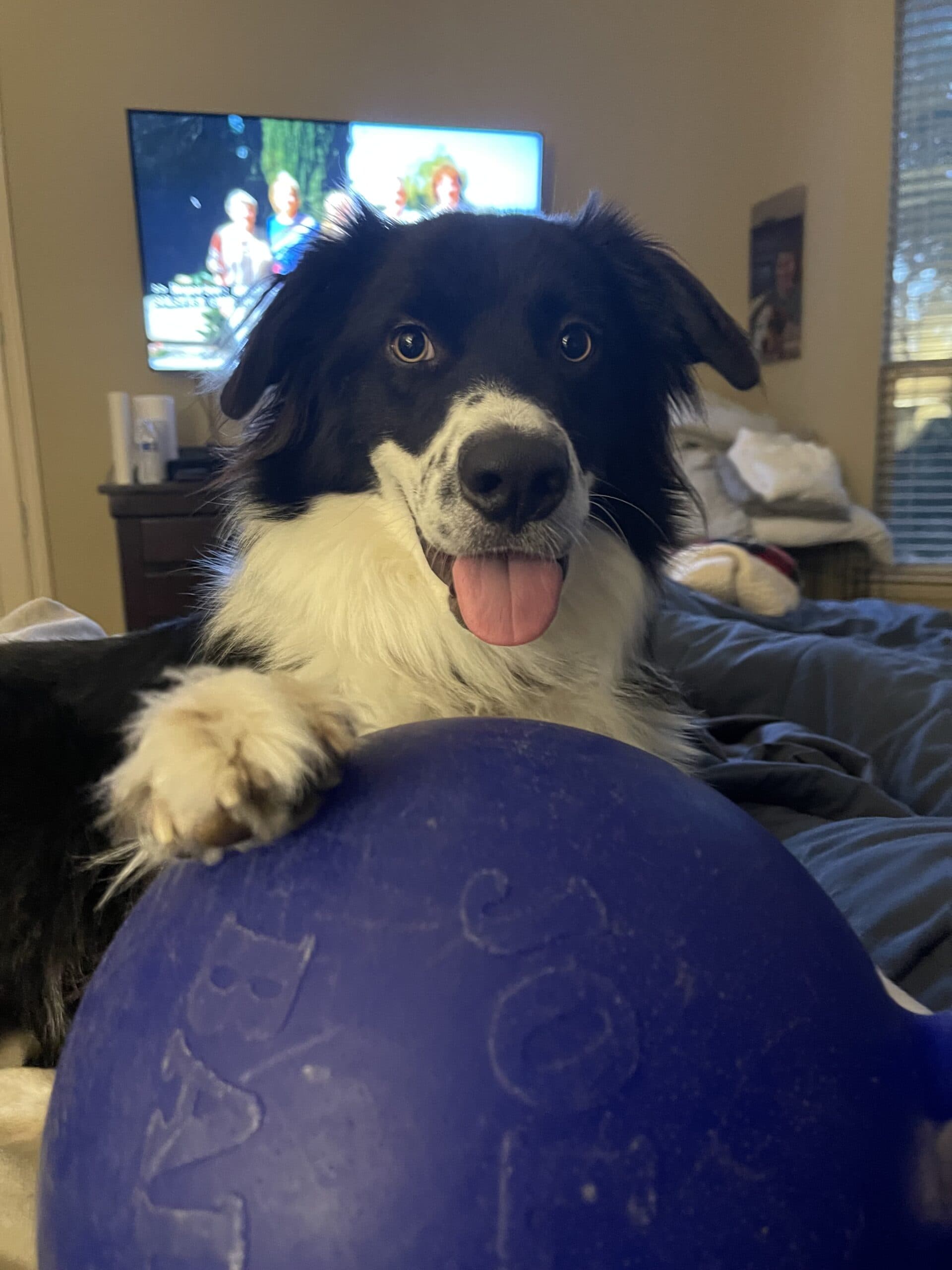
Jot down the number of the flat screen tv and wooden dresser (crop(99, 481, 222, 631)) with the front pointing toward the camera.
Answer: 2

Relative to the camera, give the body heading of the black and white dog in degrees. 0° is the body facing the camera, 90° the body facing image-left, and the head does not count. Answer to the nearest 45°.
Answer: approximately 315°

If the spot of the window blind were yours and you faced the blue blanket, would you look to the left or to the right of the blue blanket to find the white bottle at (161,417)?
right

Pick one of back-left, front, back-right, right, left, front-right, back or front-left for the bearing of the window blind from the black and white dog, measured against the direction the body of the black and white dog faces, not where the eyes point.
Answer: left

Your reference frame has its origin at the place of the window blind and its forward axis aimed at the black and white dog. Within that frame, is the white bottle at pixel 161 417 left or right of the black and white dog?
right

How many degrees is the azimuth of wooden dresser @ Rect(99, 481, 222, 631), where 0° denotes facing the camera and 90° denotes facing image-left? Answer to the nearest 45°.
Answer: approximately 0°

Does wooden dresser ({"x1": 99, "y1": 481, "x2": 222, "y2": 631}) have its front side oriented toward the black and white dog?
yes

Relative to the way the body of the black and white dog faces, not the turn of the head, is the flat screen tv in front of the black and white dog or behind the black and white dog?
behind

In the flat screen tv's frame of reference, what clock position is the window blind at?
The window blind is roughly at 9 o'clock from the flat screen tv.
